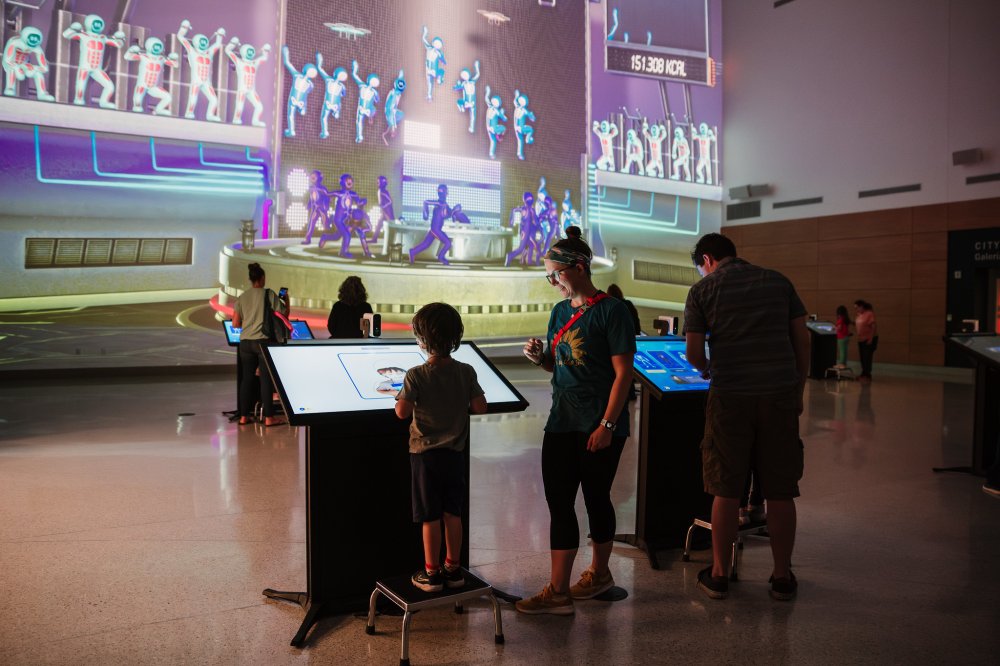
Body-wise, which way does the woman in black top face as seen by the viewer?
away from the camera

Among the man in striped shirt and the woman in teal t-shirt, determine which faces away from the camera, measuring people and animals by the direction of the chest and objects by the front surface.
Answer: the man in striped shirt

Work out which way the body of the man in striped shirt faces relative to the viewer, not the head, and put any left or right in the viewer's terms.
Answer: facing away from the viewer

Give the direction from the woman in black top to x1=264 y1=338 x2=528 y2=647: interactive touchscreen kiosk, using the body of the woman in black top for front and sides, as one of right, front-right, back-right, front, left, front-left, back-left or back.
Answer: back

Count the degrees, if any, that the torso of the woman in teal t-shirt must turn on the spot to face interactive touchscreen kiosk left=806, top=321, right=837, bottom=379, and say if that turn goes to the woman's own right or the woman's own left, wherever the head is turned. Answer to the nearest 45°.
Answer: approximately 135° to the woman's own right

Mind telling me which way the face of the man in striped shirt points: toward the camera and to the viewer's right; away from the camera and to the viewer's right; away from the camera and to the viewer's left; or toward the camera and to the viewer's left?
away from the camera and to the viewer's left

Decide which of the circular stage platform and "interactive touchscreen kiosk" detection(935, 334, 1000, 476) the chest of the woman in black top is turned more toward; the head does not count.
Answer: the circular stage platform

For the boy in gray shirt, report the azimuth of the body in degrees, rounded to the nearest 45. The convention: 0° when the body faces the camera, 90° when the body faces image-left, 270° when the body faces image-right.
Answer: approximately 180°

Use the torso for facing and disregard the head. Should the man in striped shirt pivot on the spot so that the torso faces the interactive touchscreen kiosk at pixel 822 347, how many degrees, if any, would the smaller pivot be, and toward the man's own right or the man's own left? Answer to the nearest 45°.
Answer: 0° — they already face it

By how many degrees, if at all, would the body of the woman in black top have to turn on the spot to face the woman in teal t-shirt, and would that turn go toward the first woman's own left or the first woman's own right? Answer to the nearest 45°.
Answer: approximately 180°

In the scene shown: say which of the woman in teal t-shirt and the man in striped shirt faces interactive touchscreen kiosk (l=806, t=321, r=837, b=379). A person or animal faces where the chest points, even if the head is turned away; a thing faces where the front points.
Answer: the man in striped shirt
